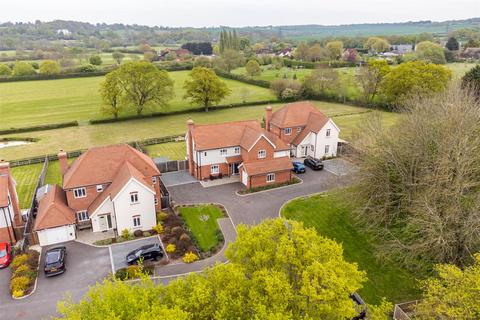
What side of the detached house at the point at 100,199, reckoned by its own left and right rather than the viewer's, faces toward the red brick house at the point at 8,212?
right

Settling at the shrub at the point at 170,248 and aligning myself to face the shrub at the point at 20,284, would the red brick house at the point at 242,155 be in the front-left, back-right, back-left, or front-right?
back-right

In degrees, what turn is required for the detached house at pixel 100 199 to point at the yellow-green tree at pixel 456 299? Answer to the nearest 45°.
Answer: approximately 45° to its left

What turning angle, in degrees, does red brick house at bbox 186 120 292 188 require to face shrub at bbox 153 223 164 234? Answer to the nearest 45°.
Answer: approximately 45° to its right

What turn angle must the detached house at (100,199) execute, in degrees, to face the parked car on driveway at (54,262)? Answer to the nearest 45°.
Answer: approximately 45° to its right

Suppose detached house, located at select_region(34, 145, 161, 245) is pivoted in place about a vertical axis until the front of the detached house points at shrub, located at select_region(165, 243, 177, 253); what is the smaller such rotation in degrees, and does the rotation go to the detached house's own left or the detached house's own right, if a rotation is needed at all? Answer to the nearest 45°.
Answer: approximately 45° to the detached house's own left

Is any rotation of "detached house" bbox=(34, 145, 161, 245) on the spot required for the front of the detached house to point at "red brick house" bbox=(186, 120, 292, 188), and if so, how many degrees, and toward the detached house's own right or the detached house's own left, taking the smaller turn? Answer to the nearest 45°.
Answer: approximately 90° to the detached house's own left

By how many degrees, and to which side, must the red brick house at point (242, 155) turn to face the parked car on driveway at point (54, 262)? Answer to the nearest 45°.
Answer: approximately 45° to its right

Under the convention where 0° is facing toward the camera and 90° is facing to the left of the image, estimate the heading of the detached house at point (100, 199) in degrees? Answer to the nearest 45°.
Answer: approximately 0°

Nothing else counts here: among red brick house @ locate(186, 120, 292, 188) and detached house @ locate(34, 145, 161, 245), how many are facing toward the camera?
2
